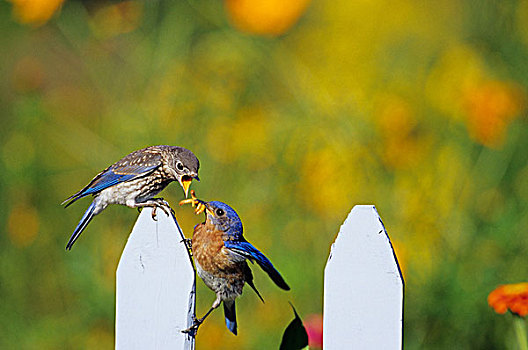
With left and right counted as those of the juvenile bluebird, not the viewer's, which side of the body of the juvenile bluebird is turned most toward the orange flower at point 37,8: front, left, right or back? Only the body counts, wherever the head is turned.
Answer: left

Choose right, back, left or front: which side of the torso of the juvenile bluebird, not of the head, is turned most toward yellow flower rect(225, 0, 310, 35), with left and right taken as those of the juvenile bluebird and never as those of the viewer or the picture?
left

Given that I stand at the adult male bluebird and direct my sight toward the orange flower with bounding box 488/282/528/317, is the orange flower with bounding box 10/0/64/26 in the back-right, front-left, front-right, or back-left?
front-left

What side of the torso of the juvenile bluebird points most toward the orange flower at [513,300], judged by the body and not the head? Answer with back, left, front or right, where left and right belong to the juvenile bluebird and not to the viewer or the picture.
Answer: front

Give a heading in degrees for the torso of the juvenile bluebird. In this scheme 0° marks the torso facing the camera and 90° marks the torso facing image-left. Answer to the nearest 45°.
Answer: approximately 270°

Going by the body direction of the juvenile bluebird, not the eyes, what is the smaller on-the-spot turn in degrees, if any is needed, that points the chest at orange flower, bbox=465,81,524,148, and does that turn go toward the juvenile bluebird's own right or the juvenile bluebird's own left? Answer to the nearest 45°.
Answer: approximately 45° to the juvenile bluebird's own left
